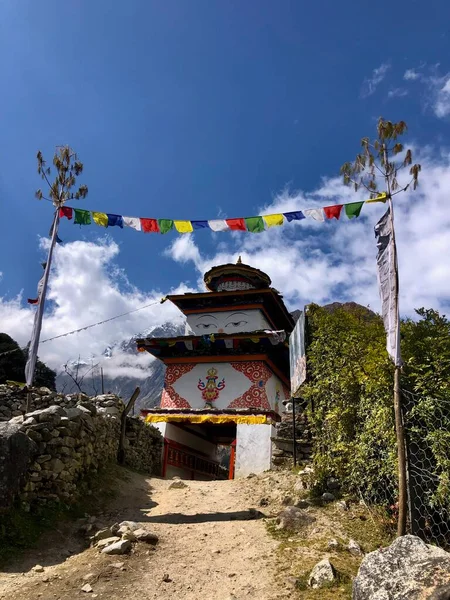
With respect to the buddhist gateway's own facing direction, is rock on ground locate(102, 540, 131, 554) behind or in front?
in front

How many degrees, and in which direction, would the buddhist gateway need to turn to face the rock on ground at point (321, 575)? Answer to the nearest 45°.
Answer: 0° — it already faces it

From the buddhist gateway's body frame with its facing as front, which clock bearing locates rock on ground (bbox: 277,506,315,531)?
The rock on ground is roughly at 12 o'clock from the buddhist gateway.

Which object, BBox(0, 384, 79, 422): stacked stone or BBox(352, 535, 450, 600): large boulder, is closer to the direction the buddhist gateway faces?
the large boulder

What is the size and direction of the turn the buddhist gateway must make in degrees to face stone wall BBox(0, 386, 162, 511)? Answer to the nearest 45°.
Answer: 0° — it already faces it

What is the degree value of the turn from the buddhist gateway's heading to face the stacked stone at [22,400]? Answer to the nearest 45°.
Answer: approximately 45° to its right

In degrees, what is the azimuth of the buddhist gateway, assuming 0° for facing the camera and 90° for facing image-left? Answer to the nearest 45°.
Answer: approximately 0°

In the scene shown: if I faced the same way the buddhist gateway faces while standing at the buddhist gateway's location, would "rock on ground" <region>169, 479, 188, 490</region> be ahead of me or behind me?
ahead

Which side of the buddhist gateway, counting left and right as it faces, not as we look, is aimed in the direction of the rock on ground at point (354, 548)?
front
